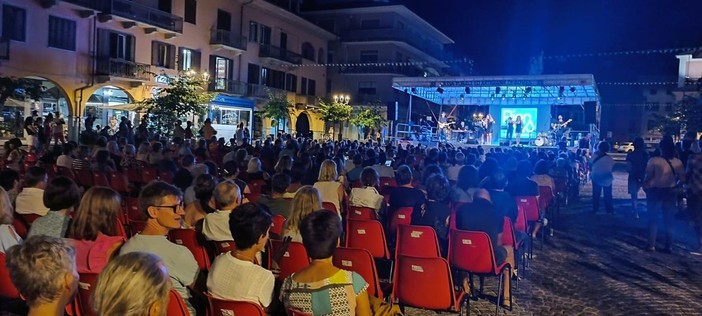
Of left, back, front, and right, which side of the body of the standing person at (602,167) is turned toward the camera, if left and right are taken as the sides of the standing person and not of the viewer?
back

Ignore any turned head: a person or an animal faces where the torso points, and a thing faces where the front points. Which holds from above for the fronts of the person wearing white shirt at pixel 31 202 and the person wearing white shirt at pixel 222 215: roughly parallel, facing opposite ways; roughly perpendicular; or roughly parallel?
roughly parallel

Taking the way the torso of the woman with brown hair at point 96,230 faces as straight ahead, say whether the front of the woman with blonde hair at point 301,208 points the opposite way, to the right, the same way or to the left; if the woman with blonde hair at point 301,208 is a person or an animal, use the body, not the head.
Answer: the same way

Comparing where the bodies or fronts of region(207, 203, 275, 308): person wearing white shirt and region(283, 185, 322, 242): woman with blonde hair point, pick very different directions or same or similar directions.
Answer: same or similar directions

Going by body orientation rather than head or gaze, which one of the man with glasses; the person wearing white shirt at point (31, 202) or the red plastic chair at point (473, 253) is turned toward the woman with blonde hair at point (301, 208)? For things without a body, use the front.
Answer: the man with glasses

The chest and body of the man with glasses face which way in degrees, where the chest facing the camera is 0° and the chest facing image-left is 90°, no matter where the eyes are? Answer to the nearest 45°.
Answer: approximately 225°

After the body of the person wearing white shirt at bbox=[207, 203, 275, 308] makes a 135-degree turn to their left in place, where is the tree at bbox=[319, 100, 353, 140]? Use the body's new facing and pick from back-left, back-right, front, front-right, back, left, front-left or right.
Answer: right

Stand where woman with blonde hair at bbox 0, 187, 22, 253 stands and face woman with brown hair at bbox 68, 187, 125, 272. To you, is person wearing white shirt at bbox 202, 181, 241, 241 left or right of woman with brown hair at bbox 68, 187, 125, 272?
left

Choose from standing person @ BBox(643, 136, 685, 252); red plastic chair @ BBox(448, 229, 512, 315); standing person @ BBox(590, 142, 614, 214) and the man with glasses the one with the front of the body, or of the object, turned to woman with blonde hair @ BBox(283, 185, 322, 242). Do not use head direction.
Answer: the man with glasses

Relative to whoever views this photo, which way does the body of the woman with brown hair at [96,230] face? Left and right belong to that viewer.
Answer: facing away from the viewer and to the right of the viewer

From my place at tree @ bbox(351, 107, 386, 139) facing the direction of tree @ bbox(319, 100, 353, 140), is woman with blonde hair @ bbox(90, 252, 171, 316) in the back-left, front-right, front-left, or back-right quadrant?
front-left

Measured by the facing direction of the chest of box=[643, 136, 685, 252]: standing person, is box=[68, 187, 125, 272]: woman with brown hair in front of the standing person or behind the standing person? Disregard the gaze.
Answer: behind

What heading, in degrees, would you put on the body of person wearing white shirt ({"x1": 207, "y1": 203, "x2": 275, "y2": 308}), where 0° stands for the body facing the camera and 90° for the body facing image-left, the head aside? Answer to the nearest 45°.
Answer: approximately 225°

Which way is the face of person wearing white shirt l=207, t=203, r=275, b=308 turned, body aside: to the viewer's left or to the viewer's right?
to the viewer's right

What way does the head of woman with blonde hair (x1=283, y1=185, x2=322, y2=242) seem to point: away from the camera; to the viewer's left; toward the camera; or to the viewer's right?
away from the camera

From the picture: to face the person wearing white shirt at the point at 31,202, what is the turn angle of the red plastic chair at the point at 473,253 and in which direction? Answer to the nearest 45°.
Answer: approximately 135° to its left
